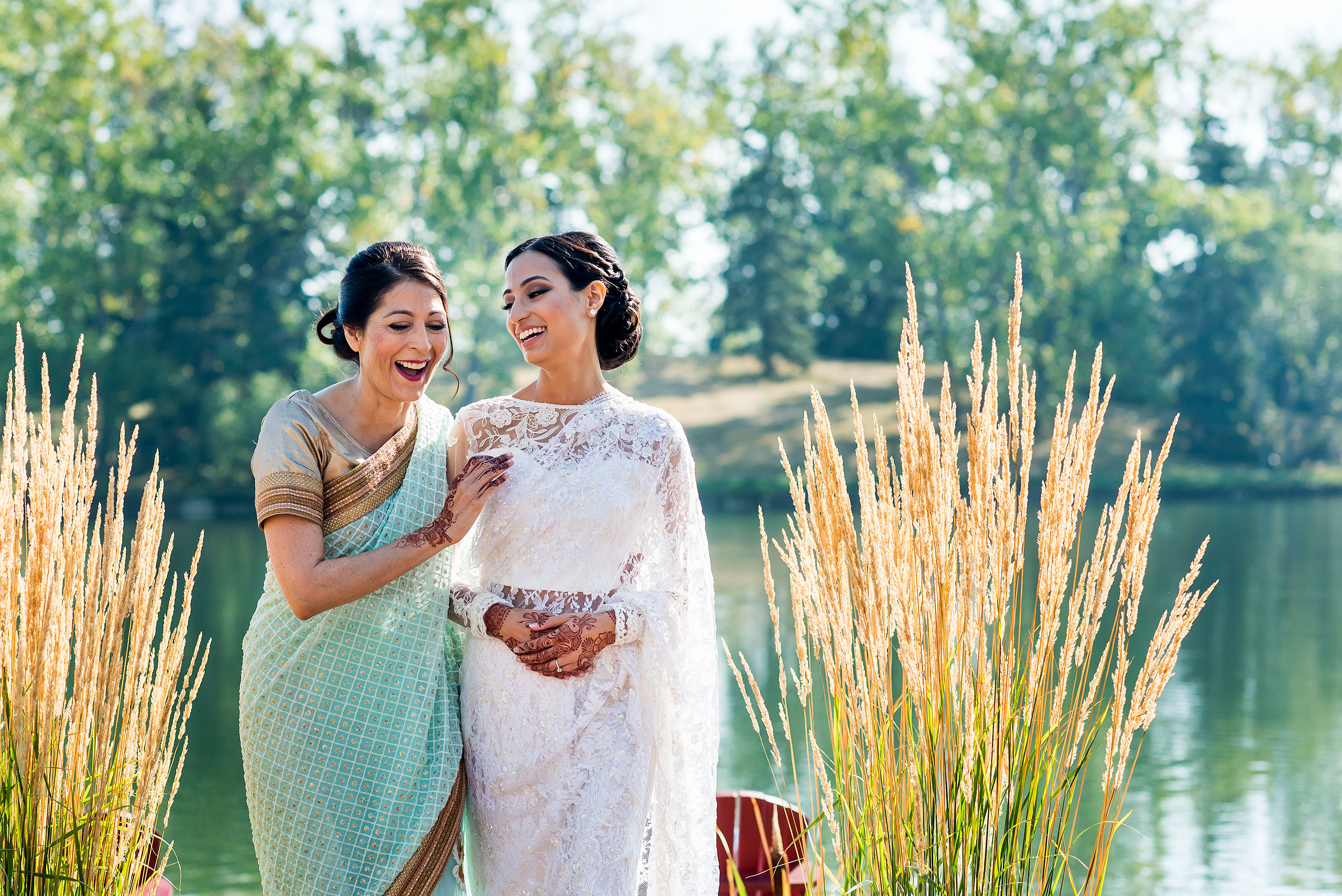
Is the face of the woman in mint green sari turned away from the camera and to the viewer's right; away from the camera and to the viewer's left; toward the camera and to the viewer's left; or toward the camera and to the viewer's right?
toward the camera and to the viewer's right

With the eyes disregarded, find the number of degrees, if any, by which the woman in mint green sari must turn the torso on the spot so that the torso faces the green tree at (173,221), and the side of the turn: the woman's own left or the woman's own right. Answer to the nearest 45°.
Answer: approximately 135° to the woman's own left

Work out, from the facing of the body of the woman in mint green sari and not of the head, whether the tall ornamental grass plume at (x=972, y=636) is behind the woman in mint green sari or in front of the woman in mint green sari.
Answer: in front

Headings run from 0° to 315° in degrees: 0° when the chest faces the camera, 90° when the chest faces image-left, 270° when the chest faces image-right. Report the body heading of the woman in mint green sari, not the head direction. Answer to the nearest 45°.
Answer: approximately 315°

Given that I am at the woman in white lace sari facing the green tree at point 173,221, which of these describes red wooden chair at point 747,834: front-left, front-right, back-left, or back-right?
front-right

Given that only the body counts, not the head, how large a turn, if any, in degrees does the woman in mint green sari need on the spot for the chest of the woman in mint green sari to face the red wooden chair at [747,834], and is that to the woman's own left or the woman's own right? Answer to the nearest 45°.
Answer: approximately 90° to the woman's own left
